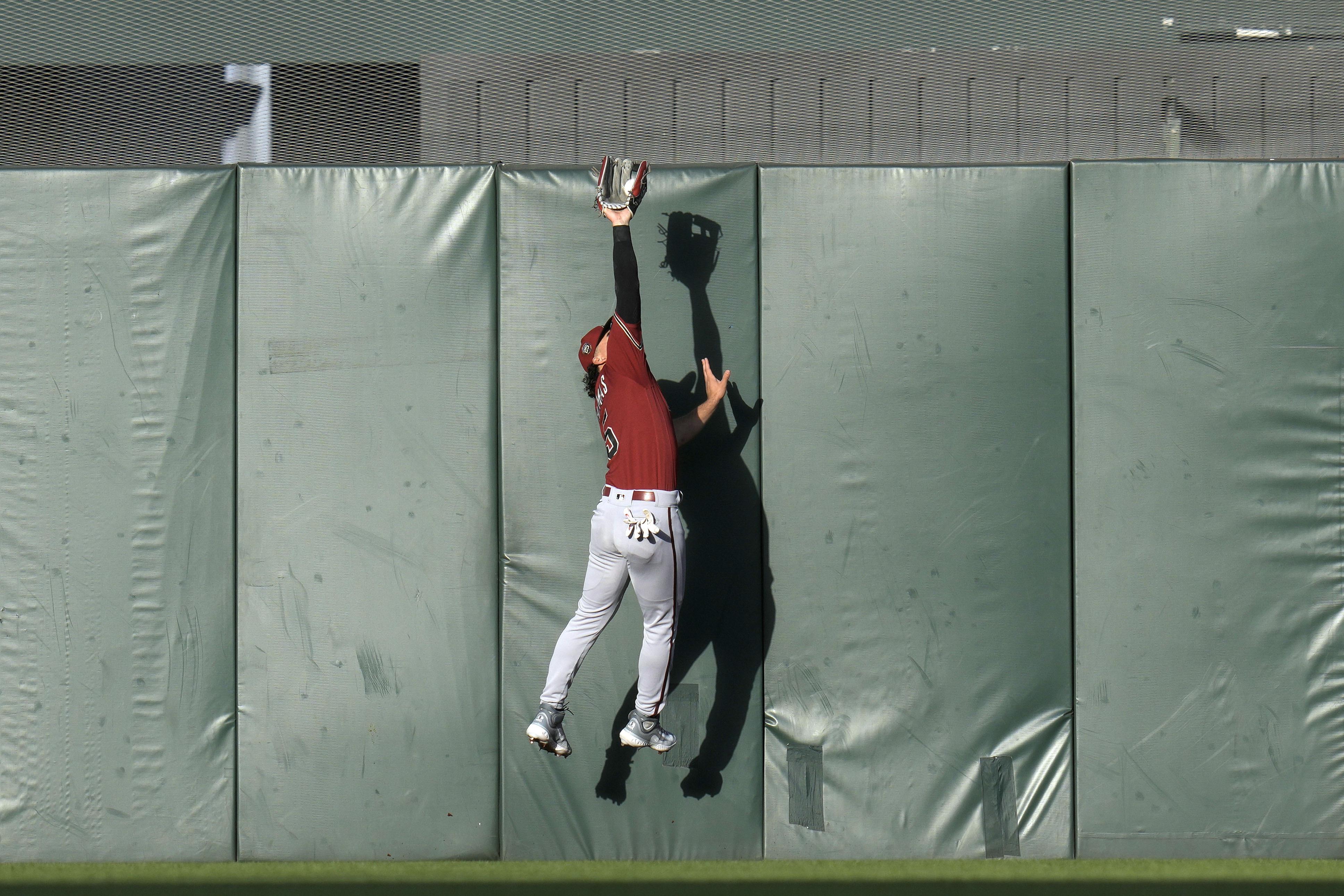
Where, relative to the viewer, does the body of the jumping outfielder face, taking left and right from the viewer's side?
facing away from the viewer and to the right of the viewer
